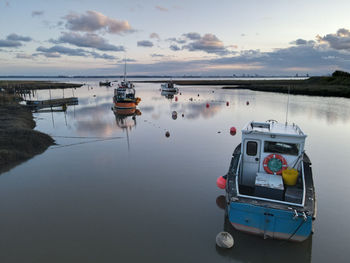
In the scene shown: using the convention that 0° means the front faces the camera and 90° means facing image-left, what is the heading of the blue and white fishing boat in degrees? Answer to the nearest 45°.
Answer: approximately 180°

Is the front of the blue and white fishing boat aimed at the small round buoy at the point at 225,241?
no
